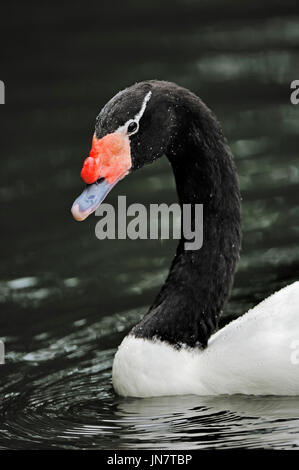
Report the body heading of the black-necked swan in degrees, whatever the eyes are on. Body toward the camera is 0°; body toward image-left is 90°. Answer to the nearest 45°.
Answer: approximately 90°
